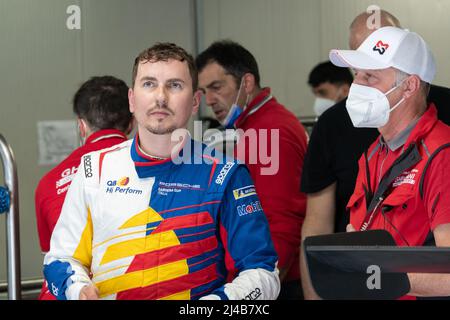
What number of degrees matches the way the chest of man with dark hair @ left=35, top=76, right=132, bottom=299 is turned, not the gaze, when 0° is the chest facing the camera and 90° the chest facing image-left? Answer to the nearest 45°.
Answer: approximately 225°

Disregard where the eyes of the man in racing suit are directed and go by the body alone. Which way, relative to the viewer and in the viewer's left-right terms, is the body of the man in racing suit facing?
facing the viewer

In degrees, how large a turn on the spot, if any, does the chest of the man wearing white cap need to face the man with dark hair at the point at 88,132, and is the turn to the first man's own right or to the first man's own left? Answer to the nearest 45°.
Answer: approximately 90° to the first man's own right

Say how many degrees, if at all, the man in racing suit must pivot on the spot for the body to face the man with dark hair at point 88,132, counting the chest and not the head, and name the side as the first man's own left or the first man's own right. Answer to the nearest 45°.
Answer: approximately 180°

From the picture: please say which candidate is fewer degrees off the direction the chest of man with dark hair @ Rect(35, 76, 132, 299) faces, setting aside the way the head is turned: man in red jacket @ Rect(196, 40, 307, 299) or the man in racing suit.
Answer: the man in red jacket

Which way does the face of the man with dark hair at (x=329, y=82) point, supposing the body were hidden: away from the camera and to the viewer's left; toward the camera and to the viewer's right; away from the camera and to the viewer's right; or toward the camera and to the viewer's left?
toward the camera and to the viewer's left

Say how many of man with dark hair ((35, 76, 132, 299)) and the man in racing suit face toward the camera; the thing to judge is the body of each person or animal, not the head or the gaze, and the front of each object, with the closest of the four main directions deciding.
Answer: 1

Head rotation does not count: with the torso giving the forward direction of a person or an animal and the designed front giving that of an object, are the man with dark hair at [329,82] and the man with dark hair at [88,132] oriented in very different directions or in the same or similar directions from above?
very different directions

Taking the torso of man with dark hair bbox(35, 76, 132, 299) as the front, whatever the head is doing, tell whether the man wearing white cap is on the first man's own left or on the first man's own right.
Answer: on the first man's own right

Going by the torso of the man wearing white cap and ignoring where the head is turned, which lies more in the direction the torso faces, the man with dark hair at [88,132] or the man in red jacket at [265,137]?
the man with dark hair

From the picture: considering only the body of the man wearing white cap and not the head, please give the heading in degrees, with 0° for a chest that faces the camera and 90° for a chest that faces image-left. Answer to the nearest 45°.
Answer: approximately 45°
